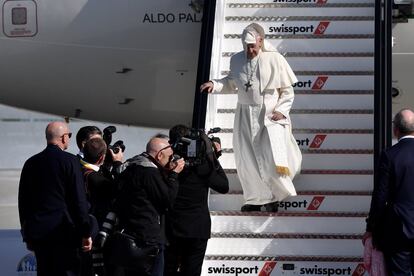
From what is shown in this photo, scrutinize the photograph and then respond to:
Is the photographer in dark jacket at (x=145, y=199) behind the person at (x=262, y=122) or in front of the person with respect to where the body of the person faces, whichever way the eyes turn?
in front

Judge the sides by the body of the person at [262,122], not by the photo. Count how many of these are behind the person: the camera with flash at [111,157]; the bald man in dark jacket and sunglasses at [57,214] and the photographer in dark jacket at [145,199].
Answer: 0

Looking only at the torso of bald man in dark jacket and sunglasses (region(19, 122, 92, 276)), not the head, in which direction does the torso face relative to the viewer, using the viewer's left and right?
facing away from the viewer and to the right of the viewer

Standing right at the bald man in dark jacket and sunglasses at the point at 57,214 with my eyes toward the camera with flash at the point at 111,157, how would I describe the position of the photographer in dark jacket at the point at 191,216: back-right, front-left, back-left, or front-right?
front-right

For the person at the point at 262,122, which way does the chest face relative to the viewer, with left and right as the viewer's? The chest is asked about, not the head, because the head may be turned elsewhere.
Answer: facing the viewer and to the left of the viewer

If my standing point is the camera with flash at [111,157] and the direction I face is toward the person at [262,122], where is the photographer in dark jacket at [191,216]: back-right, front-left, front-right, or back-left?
front-right

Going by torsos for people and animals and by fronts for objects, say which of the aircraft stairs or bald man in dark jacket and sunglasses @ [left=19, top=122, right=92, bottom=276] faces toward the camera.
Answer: the aircraft stairs

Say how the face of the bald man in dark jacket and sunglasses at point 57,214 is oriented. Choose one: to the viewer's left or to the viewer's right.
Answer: to the viewer's right

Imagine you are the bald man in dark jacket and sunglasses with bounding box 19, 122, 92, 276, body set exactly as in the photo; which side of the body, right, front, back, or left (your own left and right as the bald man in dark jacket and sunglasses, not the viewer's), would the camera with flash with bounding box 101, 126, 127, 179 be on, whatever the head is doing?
front

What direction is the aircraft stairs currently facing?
toward the camera

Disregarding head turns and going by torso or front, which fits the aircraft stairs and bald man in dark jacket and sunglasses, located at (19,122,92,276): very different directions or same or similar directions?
very different directions
